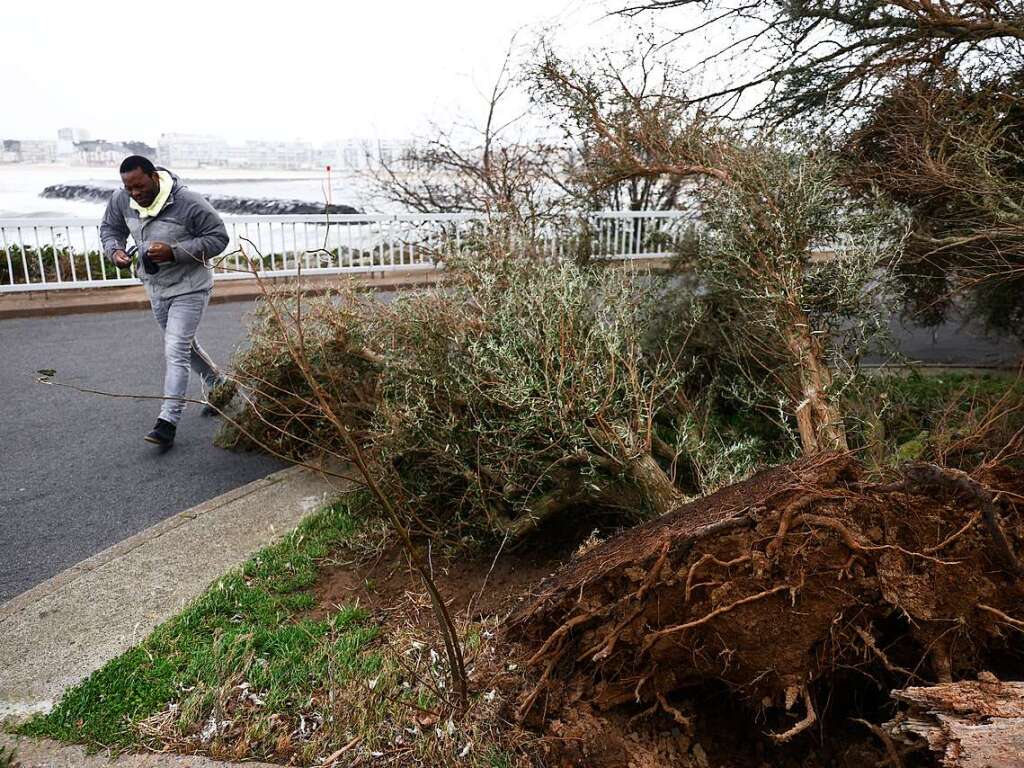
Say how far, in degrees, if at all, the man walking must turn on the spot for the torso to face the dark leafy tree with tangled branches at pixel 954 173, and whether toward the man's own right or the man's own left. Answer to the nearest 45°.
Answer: approximately 90° to the man's own left

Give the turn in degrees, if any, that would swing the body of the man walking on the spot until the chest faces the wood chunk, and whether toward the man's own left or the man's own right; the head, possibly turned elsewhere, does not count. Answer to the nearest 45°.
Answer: approximately 45° to the man's own left

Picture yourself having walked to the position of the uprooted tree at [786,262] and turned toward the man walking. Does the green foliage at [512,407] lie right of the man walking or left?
left

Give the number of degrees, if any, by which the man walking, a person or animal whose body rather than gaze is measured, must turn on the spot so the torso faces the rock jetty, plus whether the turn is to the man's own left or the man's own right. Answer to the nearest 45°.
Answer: approximately 135° to the man's own right

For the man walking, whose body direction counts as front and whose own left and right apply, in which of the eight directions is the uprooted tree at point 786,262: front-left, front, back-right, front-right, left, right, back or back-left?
left

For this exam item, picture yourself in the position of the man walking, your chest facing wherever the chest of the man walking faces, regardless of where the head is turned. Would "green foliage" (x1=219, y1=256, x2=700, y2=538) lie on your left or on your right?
on your left

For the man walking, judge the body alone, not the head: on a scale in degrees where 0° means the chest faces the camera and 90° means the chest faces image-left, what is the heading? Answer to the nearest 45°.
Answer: approximately 45°
